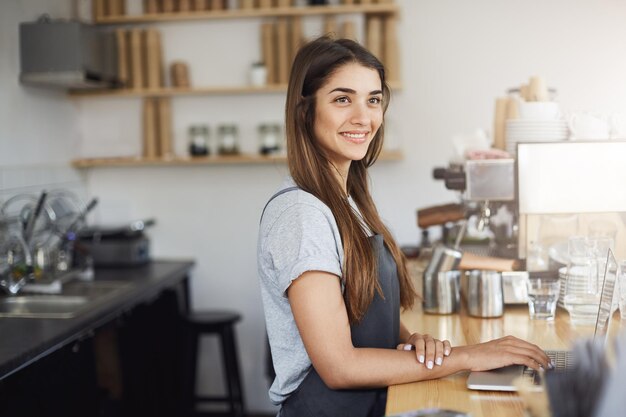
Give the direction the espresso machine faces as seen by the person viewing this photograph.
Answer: facing to the left of the viewer

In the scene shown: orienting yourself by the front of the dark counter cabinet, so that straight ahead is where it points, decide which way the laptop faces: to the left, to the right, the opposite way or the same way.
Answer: the opposite way

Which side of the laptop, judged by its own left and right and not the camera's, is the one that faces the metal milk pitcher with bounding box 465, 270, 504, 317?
right

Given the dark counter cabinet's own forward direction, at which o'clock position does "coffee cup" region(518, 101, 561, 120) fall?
The coffee cup is roughly at 12 o'clock from the dark counter cabinet.

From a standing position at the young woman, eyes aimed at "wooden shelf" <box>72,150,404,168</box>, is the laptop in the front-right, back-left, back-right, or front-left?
back-right

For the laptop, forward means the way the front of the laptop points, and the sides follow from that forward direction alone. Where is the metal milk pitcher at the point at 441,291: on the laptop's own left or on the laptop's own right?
on the laptop's own right

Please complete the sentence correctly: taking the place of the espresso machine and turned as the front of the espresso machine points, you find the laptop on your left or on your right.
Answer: on your left

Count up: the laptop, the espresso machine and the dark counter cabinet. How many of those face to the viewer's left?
2

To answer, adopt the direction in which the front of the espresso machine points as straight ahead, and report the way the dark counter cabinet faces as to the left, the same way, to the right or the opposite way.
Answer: the opposite way

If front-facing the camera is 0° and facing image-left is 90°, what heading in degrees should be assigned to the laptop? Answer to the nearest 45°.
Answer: approximately 90°
